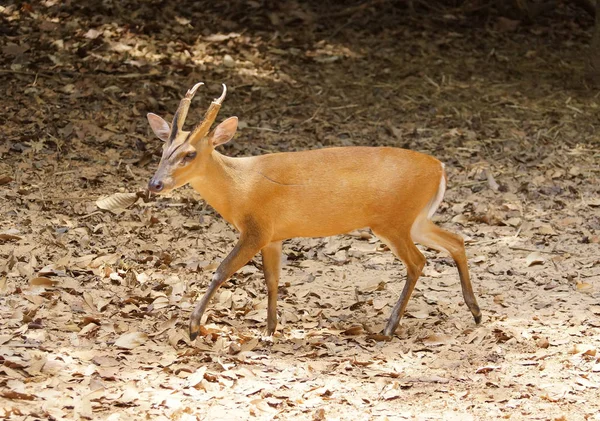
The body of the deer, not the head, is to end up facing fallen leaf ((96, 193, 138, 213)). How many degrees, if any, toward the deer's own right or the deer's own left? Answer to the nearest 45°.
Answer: approximately 45° to the deer's own right

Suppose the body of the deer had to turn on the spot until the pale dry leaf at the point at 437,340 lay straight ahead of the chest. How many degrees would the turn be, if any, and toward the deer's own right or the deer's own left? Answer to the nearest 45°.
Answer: approximately 135° to the deer's own left

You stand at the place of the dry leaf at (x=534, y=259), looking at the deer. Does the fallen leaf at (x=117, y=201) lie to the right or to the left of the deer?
right

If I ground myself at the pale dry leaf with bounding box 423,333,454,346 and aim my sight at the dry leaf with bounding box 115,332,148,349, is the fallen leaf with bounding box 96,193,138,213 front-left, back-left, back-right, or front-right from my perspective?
front-right

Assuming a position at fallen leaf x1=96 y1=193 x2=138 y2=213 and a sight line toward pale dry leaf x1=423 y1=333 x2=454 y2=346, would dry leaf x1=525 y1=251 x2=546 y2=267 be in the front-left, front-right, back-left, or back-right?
front-left

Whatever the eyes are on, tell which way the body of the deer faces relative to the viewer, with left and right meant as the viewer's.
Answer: facing to the left of the viewer

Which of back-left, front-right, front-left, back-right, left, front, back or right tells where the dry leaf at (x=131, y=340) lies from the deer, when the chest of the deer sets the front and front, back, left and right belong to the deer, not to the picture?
front-left

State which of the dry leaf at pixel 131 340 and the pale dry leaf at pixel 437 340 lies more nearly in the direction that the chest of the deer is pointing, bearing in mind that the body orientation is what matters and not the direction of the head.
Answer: the dry leaf

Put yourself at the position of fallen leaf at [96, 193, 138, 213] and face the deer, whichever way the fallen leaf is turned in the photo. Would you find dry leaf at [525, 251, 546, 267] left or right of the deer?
left

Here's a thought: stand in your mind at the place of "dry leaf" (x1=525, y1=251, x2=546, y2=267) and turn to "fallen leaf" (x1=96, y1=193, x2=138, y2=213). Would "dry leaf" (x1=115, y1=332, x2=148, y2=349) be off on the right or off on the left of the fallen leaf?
left

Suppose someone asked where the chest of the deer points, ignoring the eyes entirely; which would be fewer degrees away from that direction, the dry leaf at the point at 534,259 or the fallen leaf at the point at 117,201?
the fallen leaf

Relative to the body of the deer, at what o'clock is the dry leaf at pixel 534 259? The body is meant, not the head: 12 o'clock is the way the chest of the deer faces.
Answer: The dry leaf is roughly at 5 o'clock from the deer.
